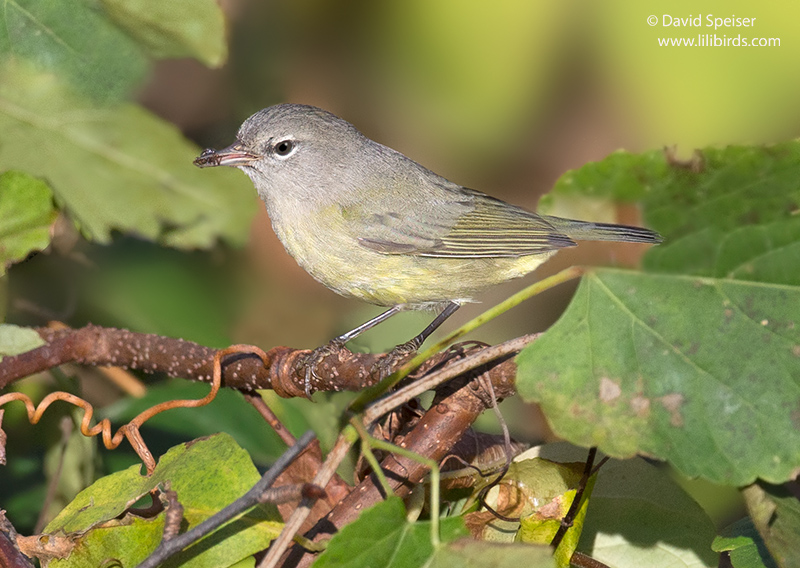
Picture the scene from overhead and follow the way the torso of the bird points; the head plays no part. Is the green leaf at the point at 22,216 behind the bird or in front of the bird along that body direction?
in front

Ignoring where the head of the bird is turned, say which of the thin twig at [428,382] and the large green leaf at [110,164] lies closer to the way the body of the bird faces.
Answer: the large green leaf

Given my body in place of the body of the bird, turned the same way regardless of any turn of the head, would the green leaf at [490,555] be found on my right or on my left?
on my left

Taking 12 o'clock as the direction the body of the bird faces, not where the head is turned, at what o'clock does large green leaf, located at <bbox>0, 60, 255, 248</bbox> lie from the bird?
The large green leaf is roughly at 11 o'clock from the bird.

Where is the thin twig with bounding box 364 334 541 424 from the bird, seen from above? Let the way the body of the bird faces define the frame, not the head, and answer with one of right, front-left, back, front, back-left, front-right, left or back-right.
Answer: left

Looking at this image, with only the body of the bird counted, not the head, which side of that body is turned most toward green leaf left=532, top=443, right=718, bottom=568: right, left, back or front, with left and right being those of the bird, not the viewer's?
back

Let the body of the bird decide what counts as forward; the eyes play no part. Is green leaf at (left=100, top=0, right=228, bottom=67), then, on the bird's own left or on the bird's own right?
on the bird's own right

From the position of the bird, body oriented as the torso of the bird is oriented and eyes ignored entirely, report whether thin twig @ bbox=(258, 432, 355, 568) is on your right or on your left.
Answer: on your left

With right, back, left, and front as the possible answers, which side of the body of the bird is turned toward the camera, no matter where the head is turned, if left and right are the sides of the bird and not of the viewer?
left
